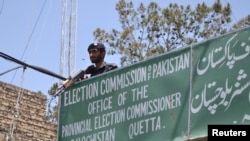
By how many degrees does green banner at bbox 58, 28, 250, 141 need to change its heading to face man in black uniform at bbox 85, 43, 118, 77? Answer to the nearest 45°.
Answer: approximately 90° to its right

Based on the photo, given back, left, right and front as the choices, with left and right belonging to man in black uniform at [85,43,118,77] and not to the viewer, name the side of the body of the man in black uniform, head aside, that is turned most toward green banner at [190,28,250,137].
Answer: left

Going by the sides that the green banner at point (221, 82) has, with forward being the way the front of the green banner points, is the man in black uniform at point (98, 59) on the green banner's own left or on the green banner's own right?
on the green banner's own right

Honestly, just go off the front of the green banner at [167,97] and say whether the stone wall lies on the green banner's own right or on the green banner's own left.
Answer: on the green banner's own right

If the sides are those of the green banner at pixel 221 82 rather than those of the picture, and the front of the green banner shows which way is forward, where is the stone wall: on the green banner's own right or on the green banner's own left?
on the green banner's own right

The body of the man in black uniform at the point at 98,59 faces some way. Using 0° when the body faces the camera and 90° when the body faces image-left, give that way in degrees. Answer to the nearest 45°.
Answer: approximately 45°

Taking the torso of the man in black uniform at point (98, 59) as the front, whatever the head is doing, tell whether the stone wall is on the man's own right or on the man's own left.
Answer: on the man's own right

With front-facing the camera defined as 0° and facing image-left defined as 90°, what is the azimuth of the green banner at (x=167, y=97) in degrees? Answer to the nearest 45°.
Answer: approximately 45°
